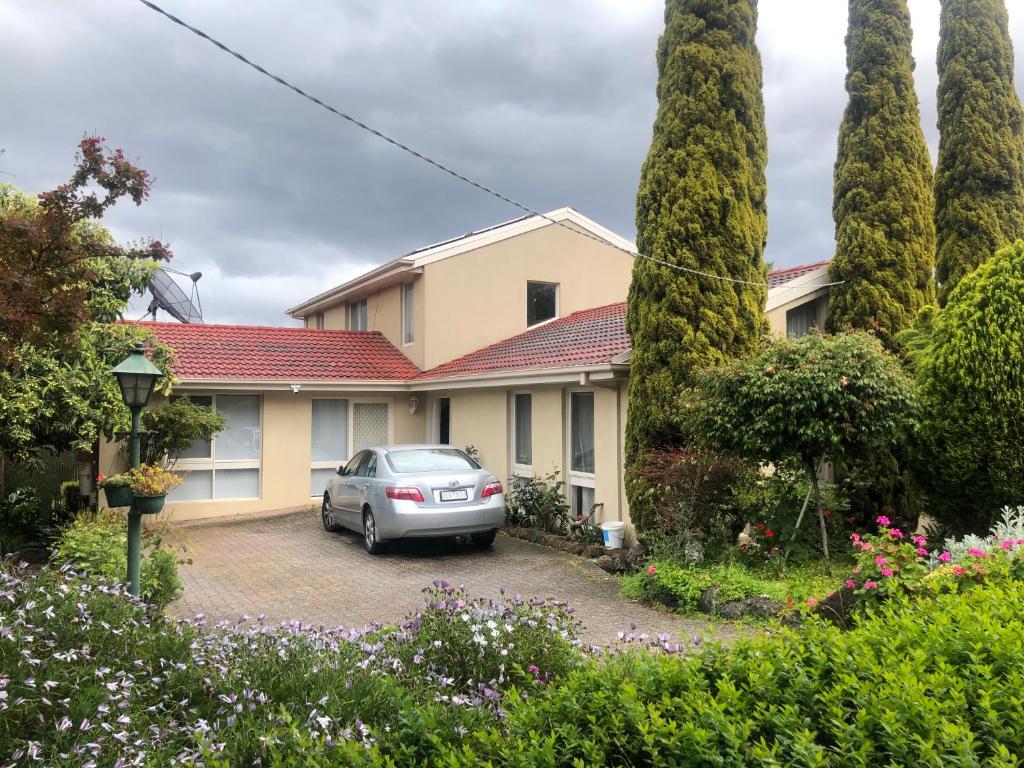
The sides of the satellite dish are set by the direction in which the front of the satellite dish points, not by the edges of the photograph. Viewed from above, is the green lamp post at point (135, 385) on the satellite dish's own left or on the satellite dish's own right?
on the satellite dish's own right

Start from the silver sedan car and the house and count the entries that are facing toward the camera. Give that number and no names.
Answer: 1

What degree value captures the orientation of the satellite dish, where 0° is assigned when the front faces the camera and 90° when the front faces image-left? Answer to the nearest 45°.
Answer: approximately 315°

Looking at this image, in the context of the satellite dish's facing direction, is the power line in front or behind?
in front

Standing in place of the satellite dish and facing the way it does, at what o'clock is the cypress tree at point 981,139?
The cypress tree is roughly at 12 o'clock from the satellite dish.

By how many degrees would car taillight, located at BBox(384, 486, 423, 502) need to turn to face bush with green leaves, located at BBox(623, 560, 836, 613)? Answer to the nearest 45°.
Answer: approximately 45° to its left

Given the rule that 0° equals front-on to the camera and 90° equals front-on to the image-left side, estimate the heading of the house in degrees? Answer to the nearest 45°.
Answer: approximately 0°

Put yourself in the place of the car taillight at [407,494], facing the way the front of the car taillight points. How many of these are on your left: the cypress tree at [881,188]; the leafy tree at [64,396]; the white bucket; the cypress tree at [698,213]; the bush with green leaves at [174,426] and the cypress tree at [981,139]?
4

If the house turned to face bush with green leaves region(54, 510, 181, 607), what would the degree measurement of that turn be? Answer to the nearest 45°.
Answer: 0° — it already faces it

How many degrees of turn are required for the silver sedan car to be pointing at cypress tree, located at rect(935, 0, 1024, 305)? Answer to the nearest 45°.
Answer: approximately 135° to its right

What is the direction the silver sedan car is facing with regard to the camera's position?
facing away from the viewer and to the left of the viewer

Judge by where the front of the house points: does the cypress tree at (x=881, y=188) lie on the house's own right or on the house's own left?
on the house's own left
